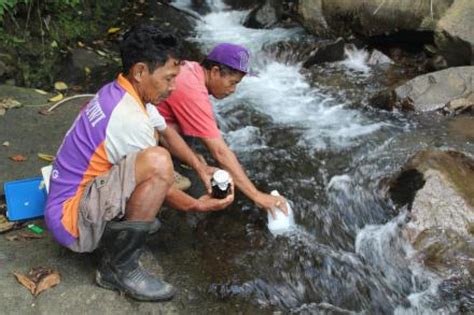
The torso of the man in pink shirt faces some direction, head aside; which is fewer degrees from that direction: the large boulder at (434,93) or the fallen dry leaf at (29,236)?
the large boulder

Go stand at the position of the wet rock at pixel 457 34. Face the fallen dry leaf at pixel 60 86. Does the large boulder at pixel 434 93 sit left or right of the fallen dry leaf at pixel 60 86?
left

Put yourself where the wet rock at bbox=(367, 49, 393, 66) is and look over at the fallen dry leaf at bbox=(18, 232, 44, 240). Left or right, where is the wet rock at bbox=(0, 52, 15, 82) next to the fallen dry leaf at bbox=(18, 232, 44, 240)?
right

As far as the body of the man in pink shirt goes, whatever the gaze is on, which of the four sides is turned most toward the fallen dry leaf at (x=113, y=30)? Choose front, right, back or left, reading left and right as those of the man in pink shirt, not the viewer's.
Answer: left

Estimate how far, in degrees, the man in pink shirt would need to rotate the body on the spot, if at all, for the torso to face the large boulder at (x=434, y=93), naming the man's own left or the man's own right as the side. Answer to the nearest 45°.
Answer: approximately 45° to the man's own left

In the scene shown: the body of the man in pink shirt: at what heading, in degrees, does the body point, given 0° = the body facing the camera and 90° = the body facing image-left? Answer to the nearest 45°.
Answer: approximately 270°

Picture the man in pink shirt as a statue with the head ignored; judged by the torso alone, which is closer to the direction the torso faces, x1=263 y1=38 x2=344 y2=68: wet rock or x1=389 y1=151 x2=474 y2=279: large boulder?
the large boulder

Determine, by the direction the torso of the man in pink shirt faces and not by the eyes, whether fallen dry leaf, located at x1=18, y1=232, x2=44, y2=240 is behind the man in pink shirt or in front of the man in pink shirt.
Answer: behind

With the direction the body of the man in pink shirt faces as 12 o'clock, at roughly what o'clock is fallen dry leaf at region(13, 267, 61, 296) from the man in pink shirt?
The fallen dry leaf is roughly at 4 o'clock from the man in pink shirt.

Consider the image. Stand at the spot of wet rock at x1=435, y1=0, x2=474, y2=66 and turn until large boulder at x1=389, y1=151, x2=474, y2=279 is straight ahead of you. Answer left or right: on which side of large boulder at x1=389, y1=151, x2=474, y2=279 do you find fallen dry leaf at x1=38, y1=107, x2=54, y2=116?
right

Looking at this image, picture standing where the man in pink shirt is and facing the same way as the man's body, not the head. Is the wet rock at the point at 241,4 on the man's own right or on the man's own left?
on the man's own left

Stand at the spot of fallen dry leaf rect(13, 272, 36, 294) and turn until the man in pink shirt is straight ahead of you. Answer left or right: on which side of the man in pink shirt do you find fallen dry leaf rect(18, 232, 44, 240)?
left

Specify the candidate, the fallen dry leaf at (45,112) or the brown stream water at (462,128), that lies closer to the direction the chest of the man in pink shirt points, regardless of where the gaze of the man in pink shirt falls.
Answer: the brown stream water
